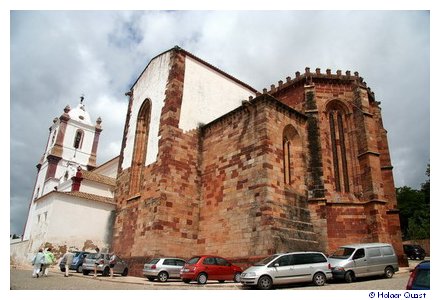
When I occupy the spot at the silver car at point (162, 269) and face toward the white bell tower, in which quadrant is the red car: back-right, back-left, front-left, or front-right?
back-right

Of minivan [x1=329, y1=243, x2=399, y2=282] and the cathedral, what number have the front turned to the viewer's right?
0

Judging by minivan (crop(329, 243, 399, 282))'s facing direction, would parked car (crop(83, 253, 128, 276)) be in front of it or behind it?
in front
